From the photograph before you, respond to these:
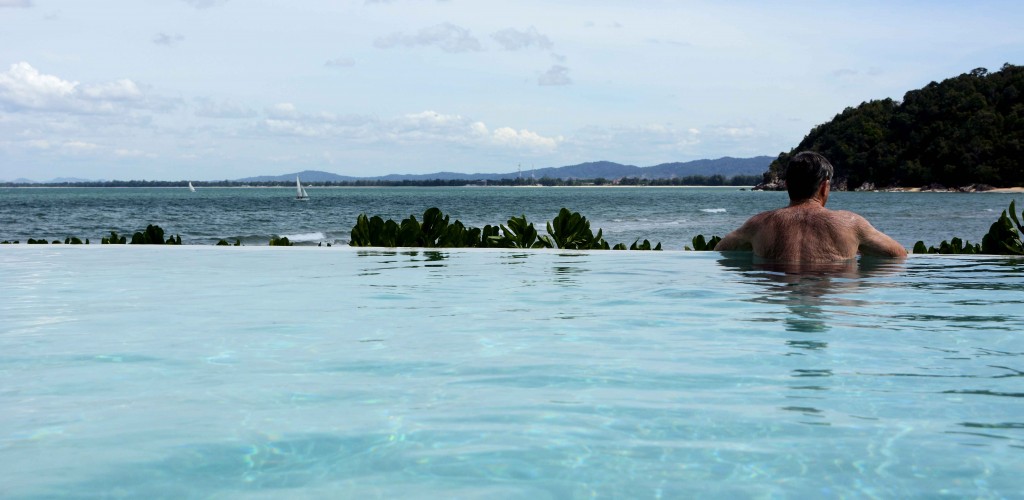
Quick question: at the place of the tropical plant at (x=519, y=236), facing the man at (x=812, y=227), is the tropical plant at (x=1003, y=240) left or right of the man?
left

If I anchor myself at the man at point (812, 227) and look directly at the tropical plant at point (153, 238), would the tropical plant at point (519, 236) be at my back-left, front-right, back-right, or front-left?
front-right

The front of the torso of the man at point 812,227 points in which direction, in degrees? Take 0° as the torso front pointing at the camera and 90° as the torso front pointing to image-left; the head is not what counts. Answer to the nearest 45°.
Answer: approximately 180°

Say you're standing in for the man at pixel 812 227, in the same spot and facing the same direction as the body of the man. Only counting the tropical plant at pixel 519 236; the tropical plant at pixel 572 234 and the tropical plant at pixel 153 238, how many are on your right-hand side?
0

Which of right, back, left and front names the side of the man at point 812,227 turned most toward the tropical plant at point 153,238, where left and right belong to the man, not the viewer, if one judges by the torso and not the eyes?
left

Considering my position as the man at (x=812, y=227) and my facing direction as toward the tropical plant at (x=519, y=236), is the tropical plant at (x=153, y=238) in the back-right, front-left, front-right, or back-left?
front-left

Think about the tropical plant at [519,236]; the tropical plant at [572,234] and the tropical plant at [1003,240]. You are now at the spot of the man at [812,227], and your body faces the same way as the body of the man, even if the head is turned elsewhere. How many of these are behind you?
0

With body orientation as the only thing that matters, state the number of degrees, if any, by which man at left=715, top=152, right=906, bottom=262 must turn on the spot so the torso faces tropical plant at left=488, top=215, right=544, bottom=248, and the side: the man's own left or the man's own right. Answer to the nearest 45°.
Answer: approximately 45° to the man's own left
